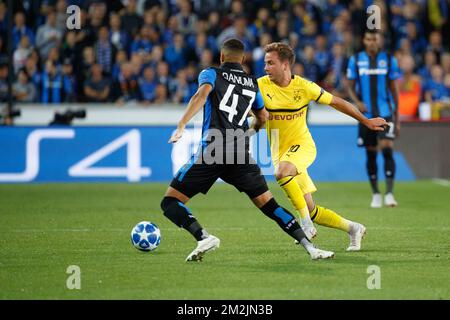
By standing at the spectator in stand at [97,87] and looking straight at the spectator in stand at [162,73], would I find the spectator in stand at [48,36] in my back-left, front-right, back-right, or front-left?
back-left

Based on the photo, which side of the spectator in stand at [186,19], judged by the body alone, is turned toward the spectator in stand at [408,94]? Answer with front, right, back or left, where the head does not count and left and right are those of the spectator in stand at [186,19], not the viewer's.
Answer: left

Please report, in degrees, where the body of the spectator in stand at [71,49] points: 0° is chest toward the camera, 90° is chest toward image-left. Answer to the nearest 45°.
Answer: approximately 0°

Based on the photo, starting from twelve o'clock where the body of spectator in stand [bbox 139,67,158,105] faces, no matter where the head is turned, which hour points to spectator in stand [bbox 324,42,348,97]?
spectator in stand [bbox 324,42,348,97] is roughly at 9 o'clock from spectator in stand [bbox 139,67,158,105].

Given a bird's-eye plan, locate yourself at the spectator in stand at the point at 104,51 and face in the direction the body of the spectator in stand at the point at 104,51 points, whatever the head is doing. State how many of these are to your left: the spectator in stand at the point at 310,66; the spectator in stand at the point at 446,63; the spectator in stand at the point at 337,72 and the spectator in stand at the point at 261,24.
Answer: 4

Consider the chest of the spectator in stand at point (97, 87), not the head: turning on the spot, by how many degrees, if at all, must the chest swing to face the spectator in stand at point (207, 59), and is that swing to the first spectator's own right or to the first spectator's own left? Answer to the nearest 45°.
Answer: approximately 90° to the first spectator's own left

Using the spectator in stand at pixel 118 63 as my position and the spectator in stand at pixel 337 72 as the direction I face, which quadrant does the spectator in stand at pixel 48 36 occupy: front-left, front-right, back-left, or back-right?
back-left

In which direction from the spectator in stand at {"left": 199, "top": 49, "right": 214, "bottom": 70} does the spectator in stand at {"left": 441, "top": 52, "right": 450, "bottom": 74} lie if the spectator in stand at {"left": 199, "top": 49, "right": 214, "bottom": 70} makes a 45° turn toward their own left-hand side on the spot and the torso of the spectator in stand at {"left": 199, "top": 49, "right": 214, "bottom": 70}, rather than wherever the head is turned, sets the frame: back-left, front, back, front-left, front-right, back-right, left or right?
front-left

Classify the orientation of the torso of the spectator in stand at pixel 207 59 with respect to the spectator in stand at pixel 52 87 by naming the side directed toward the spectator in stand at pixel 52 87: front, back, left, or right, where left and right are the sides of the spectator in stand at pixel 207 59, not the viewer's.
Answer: right

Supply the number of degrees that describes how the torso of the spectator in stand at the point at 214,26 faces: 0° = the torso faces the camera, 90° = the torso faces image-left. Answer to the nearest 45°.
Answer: approximately 0°

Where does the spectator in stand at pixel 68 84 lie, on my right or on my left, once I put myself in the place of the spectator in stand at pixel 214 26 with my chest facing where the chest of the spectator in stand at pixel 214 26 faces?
on my right
